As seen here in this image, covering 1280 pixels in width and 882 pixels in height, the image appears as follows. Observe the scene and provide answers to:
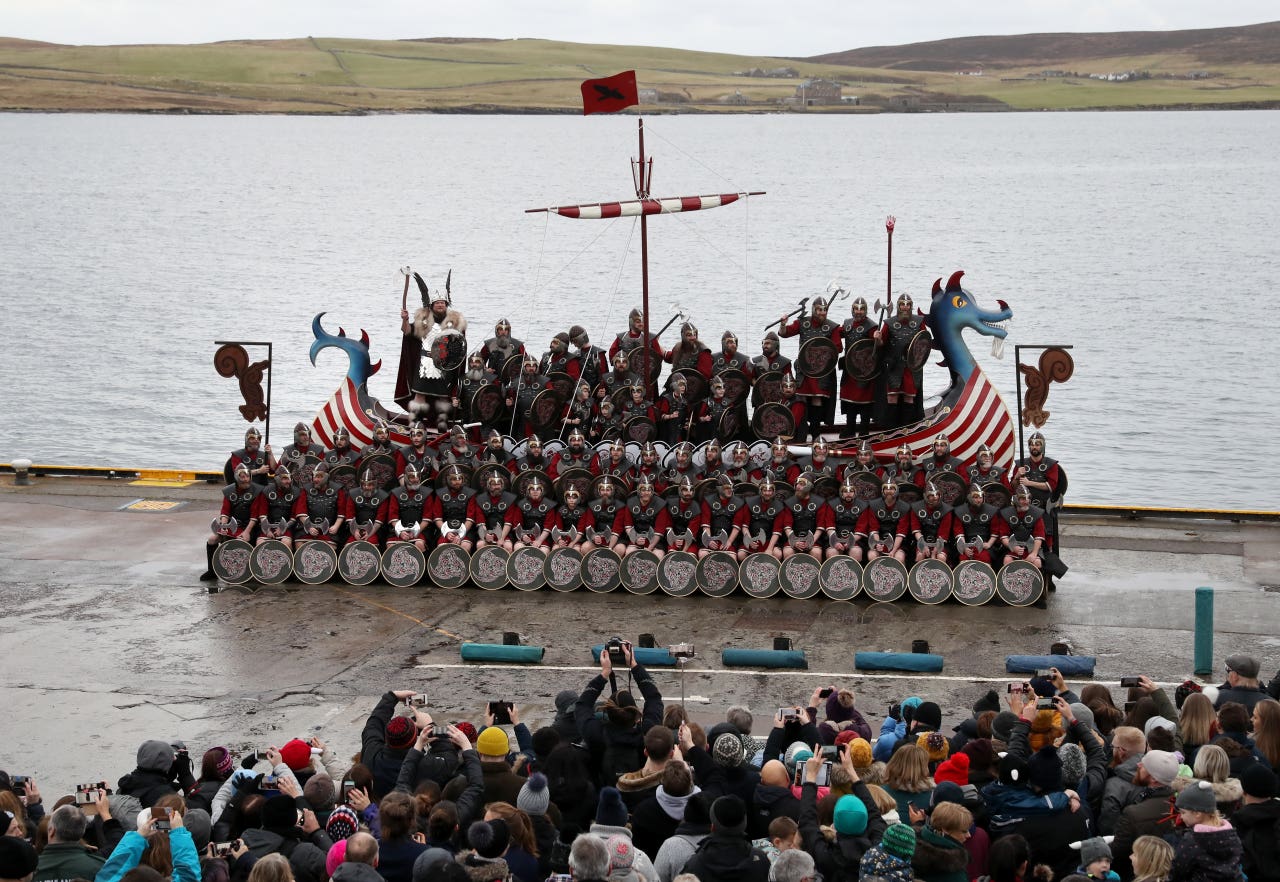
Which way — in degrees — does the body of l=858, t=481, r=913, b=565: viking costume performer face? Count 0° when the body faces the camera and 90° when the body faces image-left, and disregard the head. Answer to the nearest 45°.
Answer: approximately 0°

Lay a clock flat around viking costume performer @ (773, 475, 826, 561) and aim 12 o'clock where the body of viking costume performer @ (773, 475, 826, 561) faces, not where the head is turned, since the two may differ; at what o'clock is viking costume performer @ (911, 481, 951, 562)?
viking costume performer @ (911, 481, 951, 562) is roughly at 9 o'clock from viking costume performer @ (773, 475, 826, 561).

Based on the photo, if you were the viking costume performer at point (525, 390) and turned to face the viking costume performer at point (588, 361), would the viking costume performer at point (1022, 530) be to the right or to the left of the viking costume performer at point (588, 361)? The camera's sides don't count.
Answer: right

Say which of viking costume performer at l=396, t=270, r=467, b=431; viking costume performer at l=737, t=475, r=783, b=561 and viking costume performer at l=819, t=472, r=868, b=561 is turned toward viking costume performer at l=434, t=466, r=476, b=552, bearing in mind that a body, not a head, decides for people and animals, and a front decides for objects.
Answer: viking costume performer at l=396, t=270, r=467, b=431

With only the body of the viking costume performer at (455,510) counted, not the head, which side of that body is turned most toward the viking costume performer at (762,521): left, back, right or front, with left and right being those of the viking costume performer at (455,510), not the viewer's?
left

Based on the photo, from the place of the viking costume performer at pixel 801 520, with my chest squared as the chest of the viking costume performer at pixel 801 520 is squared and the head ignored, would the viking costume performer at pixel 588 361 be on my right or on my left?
on my right

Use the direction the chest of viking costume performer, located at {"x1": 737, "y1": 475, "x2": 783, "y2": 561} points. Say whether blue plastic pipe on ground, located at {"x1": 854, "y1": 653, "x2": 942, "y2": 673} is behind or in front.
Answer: in front

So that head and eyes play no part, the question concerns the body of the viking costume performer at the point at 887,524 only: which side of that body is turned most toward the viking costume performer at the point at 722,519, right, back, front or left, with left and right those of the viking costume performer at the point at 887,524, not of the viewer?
right
